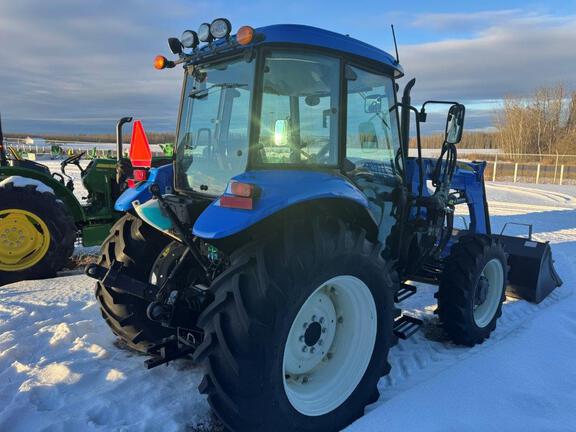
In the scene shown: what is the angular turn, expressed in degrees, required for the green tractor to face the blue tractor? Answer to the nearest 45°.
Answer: approximately 45° to its right

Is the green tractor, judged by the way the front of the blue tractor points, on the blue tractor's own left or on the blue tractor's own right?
on the blue tractor's own left

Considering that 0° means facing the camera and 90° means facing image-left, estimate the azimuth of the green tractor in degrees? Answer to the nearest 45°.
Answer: approximately 270°

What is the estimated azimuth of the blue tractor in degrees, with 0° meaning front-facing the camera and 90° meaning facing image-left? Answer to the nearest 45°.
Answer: approximately 225°
